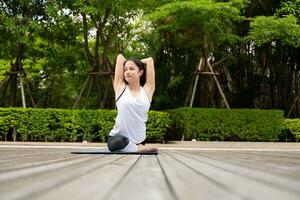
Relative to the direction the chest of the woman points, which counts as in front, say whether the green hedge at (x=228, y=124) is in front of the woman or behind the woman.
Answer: behind

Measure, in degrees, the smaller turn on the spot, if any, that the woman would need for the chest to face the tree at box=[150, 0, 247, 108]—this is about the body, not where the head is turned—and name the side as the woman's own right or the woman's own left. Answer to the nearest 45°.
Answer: approximately 135° to the woman's own right

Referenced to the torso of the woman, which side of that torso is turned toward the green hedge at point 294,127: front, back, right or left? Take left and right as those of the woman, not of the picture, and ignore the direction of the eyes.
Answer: back

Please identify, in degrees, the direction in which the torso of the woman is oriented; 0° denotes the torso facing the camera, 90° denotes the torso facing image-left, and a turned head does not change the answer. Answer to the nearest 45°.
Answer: approximately 45°

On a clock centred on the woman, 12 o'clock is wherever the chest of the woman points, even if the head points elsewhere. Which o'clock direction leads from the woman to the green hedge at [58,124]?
The green hedge is roughly at 4 o'clock from the woman.
